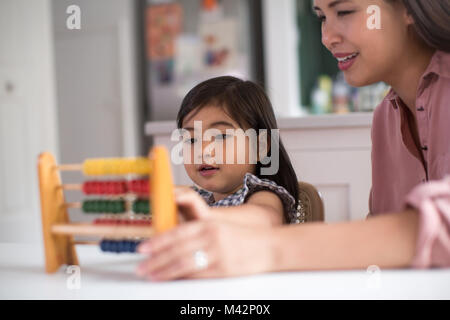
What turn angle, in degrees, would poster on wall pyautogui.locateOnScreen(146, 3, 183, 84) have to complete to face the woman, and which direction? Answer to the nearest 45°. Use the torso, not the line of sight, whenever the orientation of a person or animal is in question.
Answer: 0° — it already faces them

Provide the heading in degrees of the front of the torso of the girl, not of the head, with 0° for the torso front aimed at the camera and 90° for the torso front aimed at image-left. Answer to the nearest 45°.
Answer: approximately 45°

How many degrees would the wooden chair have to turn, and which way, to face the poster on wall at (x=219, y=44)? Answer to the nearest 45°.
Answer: approximately 135° to its right

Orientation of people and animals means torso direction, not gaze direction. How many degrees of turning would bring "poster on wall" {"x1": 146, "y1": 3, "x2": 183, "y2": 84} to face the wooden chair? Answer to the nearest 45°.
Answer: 0° — it already faces it

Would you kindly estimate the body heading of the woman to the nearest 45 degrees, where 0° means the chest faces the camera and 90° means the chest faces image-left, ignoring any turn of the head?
approximately 45°

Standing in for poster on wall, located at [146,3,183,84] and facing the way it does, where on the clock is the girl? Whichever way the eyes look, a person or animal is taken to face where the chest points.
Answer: The girl is roughly at 12 o'clock from the poster on wall.
